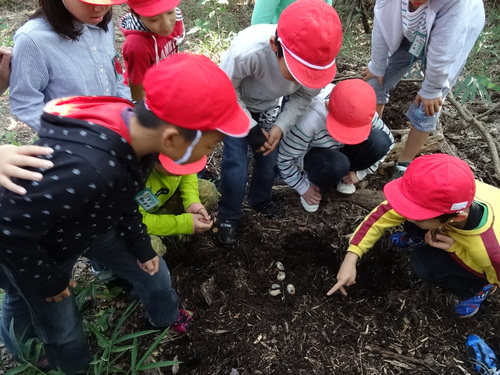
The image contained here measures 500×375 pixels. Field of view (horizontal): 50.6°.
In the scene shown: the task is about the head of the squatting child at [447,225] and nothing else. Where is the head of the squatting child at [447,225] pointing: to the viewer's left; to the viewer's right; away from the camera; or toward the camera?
to the viewer's left

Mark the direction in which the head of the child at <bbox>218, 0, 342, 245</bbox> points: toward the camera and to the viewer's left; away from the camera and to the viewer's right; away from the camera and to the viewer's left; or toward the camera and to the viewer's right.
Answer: toward the camera and to the viewer's right

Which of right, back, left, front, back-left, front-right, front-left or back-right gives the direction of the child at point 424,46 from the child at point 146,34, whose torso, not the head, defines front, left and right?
front-left

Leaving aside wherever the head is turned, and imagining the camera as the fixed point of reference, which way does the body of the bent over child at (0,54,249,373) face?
to the viewer's right

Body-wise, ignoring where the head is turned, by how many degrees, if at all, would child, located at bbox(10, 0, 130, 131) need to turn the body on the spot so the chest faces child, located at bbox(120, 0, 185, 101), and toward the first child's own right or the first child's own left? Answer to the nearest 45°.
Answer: approximately 90° to the first child's own left

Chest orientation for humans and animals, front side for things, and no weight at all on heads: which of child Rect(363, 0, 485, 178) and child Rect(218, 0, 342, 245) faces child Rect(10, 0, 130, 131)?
child Rect(363, 0, 485, 178)

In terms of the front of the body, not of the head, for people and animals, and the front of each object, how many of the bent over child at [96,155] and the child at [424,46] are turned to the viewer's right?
1

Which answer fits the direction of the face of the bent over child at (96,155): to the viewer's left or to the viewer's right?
to the viewer's right

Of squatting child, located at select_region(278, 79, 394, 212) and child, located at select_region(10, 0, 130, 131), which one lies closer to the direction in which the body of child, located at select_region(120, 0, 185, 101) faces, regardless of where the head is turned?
the squatting child

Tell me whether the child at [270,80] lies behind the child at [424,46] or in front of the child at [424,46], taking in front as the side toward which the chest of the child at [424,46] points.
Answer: in front
